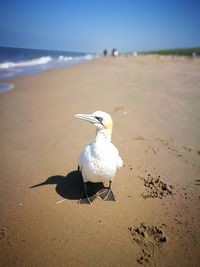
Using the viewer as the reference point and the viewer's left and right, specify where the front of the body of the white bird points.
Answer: facing the viewer
